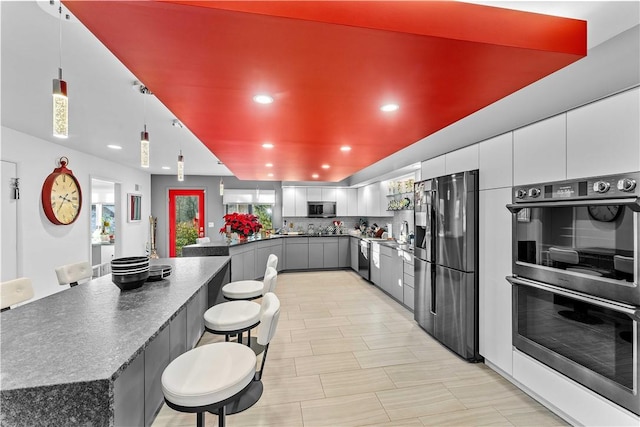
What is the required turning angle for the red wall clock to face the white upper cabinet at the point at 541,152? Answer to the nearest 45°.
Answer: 0° — it already faces it

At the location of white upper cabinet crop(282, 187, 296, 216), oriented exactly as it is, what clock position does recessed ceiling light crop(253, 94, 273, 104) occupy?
The recessed ceiling light is roughly at 12 o'clock from the white upper cabinet.

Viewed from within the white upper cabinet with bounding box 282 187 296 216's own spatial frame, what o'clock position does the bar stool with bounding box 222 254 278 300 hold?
The bar stool is roughly at 12 o'clock from the white upper cabinet.

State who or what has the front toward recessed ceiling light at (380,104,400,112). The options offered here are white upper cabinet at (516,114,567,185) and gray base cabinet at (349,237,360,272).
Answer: the white upper cabinet

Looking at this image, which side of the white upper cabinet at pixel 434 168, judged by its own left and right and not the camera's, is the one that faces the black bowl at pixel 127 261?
front

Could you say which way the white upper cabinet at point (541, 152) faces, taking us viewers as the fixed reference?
facing the viewer and to the left of the viewer

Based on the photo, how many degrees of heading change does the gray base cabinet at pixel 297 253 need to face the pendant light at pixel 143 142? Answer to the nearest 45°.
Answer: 0° — it already faces it

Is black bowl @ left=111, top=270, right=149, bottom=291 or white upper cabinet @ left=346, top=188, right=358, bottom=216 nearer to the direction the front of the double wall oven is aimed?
the black bowl

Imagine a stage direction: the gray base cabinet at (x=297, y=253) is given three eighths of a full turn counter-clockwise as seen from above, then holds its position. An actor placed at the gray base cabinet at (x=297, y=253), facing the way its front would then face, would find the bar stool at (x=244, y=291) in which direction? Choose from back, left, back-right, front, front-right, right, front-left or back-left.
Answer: back-right

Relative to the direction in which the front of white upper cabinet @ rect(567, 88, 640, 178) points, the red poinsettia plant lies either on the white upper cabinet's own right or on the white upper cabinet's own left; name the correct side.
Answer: on the white upper cabinet's own right
